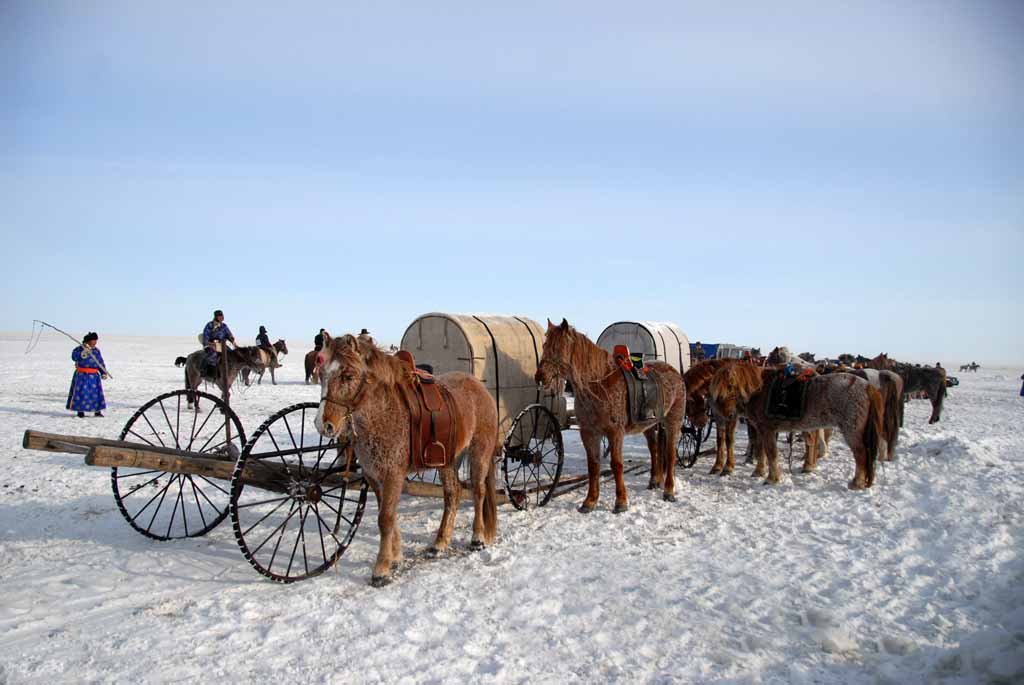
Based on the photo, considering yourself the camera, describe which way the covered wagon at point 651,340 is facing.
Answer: facing the viewer and to the left of the viewer

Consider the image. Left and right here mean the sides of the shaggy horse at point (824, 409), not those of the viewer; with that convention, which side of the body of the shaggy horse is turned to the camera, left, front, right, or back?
left

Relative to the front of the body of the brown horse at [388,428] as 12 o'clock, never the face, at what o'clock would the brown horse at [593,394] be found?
the brown horse at [593,394] is roughly at 6 o'clock from the brown horse at [388,428].

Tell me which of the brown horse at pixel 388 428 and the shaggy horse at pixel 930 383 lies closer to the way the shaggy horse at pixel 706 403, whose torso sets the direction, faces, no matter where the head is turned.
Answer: the brown horse

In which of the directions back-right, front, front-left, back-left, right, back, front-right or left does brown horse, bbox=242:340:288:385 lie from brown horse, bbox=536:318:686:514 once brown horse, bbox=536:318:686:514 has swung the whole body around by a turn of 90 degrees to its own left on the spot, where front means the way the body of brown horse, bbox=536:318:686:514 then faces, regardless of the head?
back

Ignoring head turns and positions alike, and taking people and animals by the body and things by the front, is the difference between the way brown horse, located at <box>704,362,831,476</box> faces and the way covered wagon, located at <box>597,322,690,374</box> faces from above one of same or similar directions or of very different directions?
same or similar directions

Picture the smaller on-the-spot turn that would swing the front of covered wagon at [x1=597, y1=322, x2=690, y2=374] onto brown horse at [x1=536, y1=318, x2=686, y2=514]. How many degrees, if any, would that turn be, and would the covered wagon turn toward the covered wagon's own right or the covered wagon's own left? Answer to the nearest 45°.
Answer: approximately 45° to the covered wagon's own left

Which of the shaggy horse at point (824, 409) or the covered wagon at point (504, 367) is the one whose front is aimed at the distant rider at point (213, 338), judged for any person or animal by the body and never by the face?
the shaggy horse

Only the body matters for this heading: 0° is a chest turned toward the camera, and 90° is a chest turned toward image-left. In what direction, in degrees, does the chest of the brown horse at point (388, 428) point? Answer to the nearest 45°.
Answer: approximately 45°

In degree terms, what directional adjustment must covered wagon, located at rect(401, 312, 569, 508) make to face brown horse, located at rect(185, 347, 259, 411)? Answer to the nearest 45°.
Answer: approximately 90° to its right

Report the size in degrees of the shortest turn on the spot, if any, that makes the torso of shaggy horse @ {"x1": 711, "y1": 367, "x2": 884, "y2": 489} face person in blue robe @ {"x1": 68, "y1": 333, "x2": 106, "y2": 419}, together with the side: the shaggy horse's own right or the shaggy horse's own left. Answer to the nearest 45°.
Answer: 0° — it already faces them

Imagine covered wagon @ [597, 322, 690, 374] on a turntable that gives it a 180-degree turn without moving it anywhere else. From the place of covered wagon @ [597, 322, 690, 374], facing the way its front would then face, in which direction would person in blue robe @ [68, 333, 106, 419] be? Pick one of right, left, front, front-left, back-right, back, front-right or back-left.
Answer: back-left

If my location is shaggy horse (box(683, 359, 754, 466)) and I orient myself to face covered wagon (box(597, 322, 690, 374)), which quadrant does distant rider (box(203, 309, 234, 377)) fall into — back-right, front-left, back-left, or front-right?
front-left

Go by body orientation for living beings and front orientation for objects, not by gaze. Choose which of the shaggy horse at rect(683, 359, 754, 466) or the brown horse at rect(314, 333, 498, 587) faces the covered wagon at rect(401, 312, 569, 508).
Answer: the shaggy horse

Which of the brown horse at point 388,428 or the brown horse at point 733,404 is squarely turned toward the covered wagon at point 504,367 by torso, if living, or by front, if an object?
the brown horse at point 733,404

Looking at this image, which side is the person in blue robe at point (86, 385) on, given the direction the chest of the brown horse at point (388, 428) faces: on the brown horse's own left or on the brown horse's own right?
on the brown horse's own right

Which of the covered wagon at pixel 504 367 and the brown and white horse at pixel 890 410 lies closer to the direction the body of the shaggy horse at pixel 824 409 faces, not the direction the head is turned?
the covered wagon
